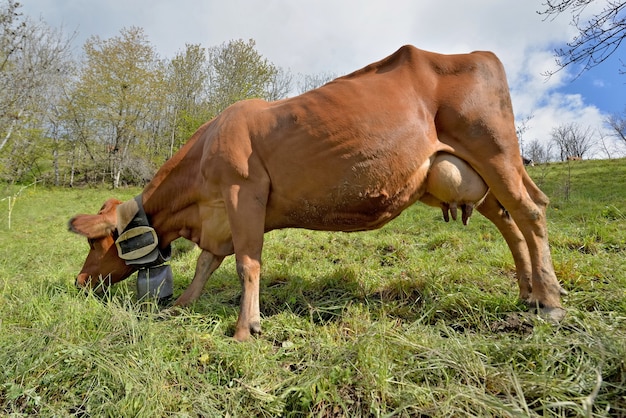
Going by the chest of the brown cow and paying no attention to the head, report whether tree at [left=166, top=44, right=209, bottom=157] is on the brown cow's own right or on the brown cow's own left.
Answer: on the brown cow's own right

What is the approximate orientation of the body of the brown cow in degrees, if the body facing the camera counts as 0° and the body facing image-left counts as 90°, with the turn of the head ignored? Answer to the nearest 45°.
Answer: approximately 90°

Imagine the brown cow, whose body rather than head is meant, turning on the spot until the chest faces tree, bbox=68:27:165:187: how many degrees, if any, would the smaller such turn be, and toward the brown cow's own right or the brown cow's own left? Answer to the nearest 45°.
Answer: approximately 45° to the brown cow's own right

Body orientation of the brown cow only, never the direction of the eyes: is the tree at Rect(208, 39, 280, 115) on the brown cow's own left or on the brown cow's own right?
on the brown cow's own right

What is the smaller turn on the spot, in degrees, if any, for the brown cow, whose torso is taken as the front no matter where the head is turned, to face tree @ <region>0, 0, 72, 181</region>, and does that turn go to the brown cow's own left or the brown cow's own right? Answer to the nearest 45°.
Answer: approximately 45° to the brown cow's own right
